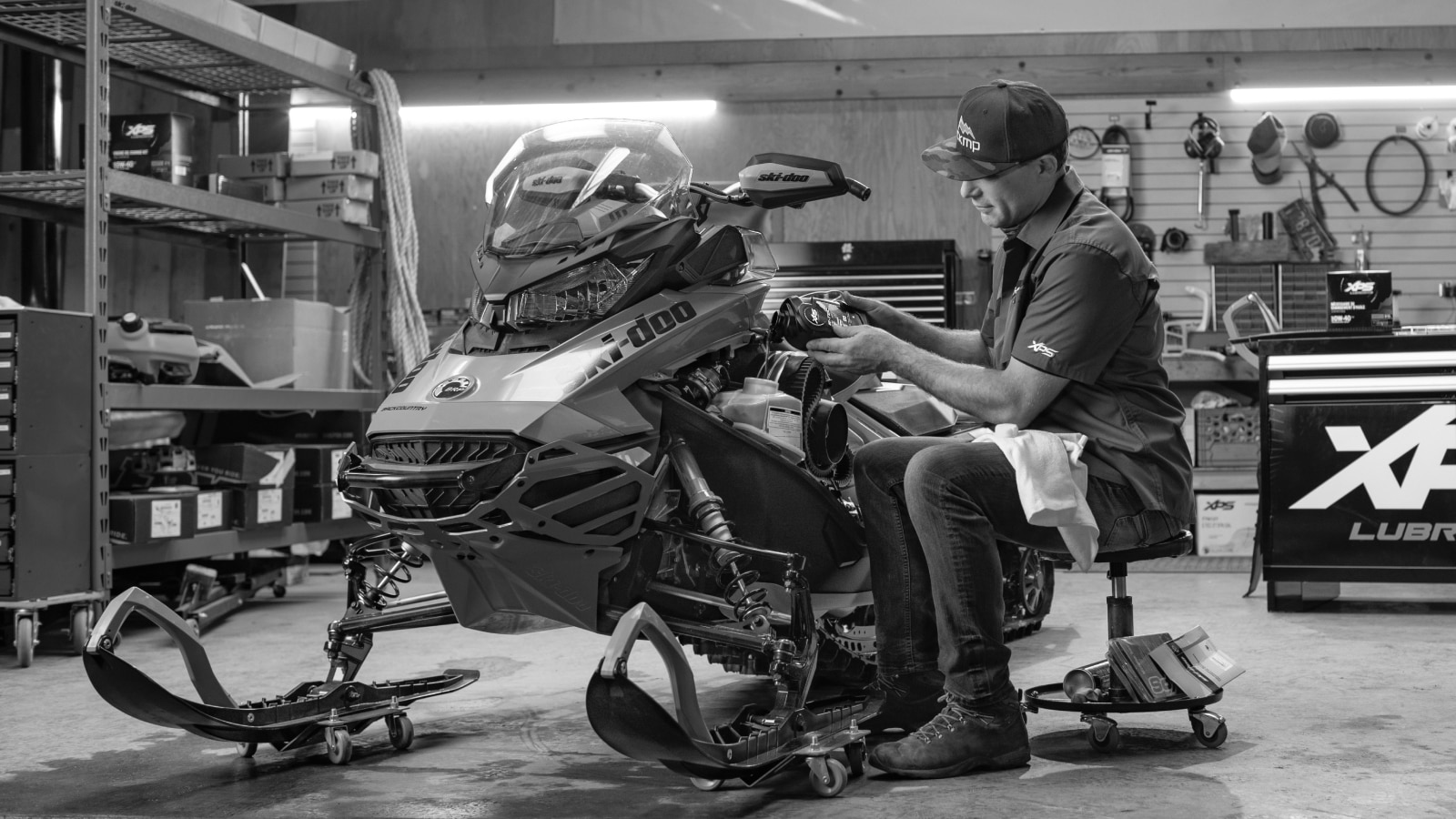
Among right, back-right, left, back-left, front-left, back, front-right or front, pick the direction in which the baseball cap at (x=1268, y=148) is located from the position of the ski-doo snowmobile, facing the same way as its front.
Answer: back

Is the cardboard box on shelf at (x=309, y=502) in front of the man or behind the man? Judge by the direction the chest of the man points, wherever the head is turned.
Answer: in front

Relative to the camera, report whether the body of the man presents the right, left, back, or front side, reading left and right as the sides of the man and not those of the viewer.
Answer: left

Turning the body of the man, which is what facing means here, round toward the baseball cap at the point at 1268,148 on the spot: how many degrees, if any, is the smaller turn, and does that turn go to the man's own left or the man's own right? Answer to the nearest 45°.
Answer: approximately 90° to the man's own right

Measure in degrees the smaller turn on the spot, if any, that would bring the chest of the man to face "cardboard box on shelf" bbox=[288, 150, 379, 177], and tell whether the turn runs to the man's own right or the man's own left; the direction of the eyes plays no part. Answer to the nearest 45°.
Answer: approximately 45° to the man's own right

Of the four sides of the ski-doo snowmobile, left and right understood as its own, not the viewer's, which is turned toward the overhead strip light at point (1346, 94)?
back

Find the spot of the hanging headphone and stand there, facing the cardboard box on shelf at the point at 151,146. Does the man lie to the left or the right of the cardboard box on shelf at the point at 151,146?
left

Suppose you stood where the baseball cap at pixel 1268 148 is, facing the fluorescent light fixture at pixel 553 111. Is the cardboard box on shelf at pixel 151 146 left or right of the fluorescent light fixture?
left

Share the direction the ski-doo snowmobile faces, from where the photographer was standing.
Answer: facing the viewer and to the left of the viewer

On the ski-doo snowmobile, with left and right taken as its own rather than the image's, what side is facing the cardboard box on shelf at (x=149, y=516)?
right

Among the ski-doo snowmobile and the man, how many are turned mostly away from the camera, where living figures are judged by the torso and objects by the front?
0

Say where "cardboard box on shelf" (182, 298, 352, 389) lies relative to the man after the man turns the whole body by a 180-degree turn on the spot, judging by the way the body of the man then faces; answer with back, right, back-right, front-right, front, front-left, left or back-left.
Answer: back-left

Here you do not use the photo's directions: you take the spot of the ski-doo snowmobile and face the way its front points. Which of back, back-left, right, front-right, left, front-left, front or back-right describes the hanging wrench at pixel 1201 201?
back

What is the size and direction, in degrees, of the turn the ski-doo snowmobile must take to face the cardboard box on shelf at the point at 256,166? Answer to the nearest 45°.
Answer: approximately 90° to its right

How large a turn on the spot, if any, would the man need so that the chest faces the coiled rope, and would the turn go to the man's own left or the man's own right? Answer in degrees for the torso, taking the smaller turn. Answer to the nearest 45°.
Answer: approximately 45° to the man's own right

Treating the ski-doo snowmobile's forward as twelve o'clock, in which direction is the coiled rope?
The coiled rope is roughly at 4 o'clock from the ski-doo snowmobile.
